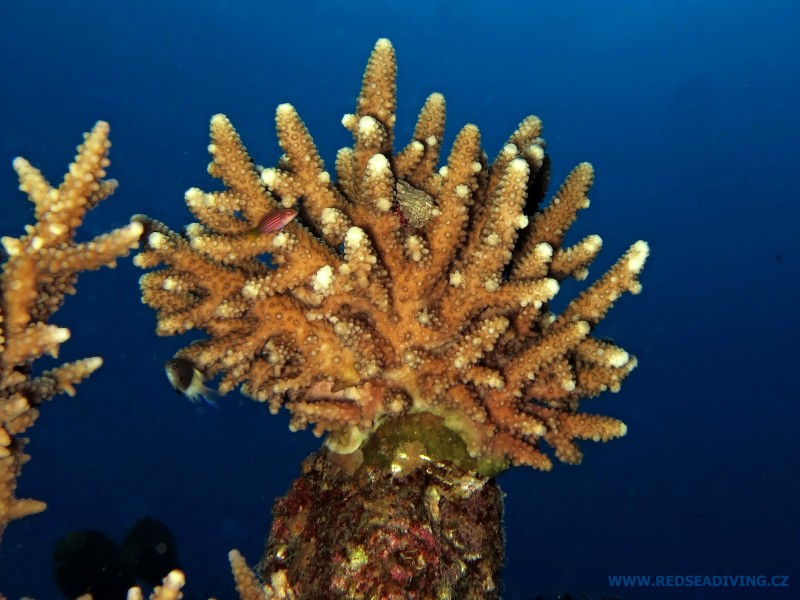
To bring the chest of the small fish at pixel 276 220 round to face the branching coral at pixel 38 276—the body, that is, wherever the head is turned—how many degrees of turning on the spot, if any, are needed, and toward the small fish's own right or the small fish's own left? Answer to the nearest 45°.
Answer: approximately 180°

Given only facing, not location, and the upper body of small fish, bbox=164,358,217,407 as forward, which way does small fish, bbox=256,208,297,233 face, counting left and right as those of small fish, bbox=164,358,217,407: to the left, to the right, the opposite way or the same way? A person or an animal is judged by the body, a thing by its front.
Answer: the opposite way

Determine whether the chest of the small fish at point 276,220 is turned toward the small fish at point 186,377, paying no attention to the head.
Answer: no

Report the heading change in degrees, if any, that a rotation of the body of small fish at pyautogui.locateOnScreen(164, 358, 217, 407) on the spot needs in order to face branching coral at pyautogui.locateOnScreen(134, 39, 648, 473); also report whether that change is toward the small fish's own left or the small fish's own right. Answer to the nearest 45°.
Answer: approximately 135° to the small fish's own left

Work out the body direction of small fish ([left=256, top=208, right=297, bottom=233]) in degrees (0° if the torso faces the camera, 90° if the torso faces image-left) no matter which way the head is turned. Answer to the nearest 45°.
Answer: approximately 270°

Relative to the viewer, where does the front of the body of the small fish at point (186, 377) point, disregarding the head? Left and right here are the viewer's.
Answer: facing to the left of the viewer

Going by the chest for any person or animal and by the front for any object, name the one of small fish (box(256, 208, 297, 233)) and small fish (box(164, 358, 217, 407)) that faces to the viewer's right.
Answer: small fish (box(256, 208, 297, 233))

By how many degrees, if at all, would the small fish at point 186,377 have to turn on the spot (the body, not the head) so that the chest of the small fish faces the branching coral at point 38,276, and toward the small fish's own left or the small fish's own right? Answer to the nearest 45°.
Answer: approximately 45° to the small fish's own left

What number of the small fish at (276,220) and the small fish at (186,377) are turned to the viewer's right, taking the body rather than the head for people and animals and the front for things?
1
